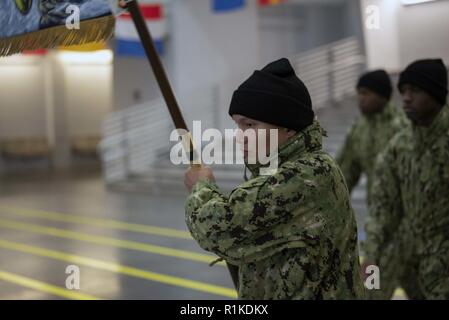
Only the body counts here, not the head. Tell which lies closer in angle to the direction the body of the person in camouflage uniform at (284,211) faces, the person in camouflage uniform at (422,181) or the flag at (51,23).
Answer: the flag

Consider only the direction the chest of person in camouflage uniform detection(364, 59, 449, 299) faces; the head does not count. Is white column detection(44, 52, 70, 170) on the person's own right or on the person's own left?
on the person's own right

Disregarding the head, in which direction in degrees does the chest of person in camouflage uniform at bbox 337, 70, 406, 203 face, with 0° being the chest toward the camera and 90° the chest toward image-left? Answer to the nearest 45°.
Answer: approximately 45°

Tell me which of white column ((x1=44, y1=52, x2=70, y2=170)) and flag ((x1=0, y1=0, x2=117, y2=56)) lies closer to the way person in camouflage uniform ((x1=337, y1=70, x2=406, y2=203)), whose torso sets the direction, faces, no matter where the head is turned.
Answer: the flag

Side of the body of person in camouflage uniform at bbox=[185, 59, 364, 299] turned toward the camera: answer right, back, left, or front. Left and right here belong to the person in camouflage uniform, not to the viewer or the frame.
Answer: left

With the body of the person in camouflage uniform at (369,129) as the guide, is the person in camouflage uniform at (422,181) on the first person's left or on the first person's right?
on the first person's left

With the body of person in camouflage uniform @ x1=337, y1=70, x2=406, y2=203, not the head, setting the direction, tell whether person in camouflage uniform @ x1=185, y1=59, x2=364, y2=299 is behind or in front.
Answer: in front

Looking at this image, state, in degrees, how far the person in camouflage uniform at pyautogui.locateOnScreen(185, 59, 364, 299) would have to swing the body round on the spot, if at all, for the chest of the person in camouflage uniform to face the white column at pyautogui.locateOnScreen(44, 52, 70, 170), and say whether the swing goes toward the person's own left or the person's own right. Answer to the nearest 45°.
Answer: approximately 90° to the person's own right

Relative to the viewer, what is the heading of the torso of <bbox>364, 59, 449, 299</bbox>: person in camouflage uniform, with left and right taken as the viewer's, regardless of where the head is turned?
facing the viewer and to the left of the viewer

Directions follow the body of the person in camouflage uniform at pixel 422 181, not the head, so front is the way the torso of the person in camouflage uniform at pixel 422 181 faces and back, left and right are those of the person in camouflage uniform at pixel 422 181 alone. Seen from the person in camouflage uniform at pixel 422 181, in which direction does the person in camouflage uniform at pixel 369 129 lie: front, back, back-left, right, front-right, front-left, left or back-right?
back-right

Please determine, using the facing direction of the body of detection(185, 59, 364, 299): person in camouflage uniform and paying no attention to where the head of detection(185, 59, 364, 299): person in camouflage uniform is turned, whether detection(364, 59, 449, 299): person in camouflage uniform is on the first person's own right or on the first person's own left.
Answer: on the first person's own right

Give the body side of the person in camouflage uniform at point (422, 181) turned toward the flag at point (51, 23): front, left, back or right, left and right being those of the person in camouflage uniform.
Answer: front

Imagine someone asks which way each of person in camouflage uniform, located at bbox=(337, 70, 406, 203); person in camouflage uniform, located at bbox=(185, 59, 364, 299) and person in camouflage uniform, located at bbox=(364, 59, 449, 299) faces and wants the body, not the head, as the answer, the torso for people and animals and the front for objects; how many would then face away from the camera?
0
